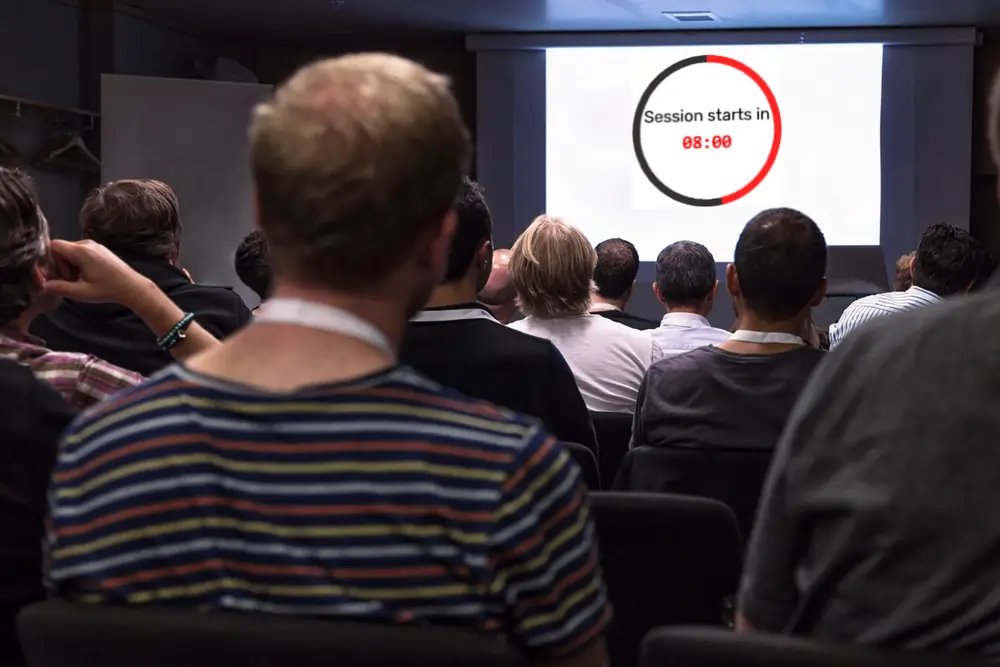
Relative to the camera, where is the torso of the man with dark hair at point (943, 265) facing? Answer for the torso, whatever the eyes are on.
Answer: away from the camera

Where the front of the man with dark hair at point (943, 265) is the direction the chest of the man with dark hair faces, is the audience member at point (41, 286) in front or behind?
behind

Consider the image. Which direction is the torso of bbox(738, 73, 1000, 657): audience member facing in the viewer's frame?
away from the camera

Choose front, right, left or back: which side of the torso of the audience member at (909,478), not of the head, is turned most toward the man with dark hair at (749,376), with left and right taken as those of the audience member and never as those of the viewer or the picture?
front

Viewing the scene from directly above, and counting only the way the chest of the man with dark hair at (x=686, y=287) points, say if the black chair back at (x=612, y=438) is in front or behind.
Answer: behind

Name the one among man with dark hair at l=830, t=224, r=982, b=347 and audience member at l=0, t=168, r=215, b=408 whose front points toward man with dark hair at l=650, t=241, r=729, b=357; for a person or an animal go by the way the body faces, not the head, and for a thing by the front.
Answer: the audience member

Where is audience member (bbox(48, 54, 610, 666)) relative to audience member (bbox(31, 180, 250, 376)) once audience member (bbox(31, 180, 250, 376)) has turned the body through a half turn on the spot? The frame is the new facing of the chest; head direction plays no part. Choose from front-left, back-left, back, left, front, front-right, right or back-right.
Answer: front-left

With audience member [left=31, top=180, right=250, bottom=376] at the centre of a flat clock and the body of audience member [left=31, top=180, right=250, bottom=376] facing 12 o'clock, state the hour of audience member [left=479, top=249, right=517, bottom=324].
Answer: audience member [left=479, top=249, right=517, bottom=324] is roughly at 12 o'clock from audience member [left=31, top=180, right=250, bottom=376].

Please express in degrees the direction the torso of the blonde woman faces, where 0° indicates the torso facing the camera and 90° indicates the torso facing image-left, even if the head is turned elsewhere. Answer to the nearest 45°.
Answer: approximately 180°

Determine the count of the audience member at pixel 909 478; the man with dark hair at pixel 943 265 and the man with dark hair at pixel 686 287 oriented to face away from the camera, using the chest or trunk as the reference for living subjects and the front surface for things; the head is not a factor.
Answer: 3

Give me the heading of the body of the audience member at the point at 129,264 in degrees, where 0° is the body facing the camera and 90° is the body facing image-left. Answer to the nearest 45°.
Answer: approximately 225°

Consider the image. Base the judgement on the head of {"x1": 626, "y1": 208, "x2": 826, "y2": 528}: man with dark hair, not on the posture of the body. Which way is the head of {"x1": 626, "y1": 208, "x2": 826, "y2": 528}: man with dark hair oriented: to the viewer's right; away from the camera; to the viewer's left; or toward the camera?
away from the camera

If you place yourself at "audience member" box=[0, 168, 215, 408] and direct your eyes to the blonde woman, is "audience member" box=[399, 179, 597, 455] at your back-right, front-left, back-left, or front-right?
front-right
